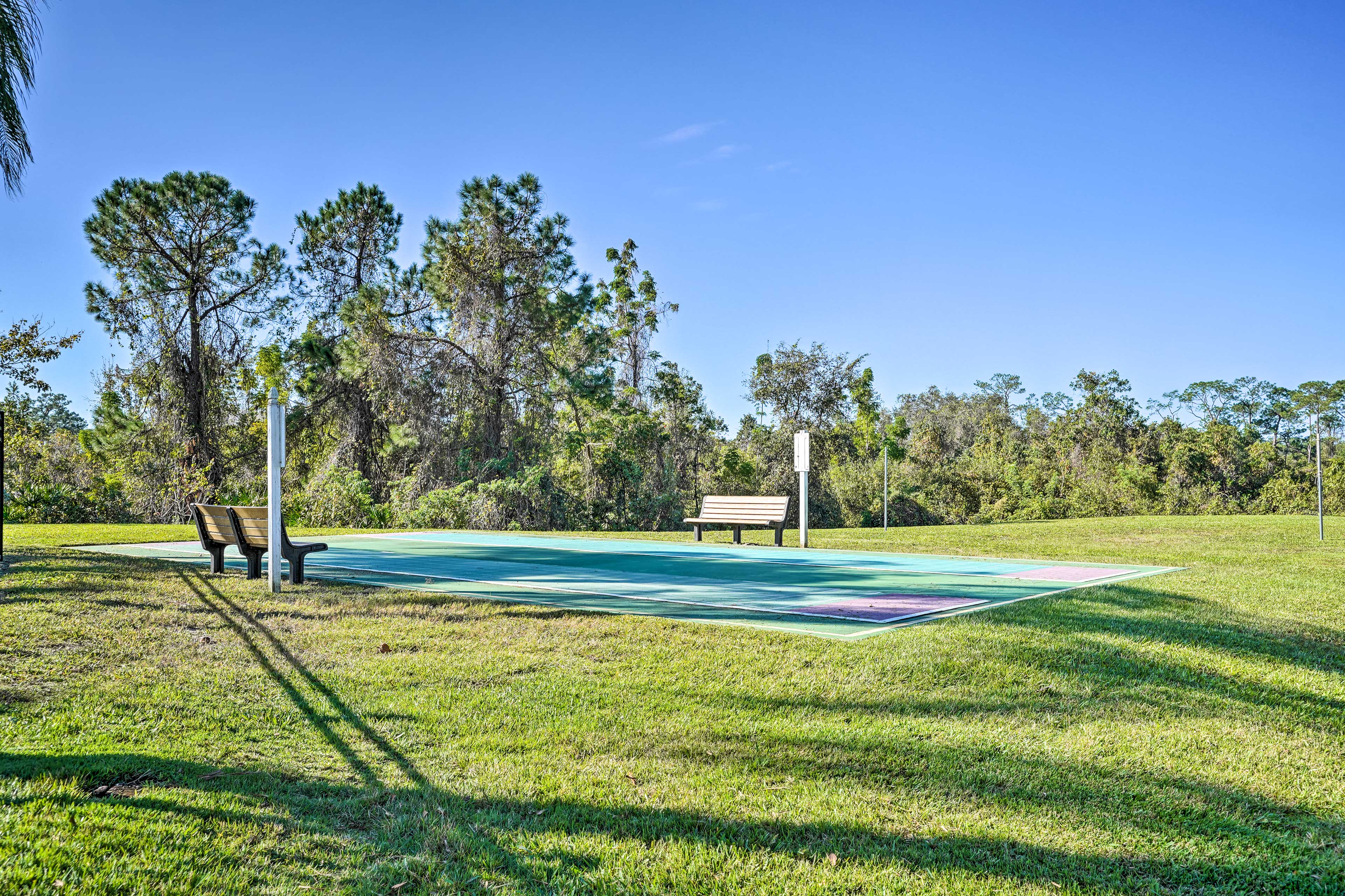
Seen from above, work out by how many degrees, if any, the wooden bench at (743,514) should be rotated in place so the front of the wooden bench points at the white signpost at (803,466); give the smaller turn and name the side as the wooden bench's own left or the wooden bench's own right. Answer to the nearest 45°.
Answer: approximately 90° to the wooden bench's own left

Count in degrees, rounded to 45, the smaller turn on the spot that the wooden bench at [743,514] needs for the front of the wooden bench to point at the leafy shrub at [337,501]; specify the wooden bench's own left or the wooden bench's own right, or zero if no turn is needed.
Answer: approximately 90° to the wooden bench's own right

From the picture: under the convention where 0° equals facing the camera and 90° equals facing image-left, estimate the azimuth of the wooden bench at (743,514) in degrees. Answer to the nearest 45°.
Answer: approximately 45°

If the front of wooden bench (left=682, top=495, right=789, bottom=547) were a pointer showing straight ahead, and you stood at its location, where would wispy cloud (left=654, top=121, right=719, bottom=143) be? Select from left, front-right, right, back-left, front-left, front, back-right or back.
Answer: back-right

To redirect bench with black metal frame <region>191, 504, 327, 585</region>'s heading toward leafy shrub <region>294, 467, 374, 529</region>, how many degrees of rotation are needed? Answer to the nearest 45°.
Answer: approximately 45° to its left

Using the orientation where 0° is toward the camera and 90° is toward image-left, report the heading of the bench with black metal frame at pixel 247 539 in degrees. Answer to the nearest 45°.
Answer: approximately 225°
